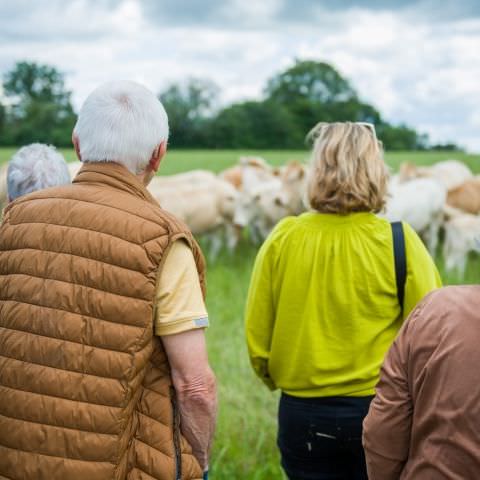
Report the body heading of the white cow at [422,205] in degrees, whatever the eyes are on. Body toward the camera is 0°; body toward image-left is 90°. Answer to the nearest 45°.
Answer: approximately 90°

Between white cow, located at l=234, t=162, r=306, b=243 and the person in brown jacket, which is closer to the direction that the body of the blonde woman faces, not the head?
the white cow

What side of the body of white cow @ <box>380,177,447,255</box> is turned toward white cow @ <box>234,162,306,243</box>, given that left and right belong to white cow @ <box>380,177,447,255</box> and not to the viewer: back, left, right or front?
front

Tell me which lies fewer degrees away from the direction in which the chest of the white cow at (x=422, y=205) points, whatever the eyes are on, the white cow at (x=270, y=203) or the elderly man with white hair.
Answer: the white cow

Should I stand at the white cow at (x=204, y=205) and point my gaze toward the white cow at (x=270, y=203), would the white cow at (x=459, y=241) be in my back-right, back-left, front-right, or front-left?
front-right

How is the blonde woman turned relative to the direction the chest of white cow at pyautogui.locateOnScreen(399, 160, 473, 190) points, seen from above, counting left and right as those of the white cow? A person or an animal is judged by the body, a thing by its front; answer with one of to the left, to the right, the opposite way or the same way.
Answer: to the right

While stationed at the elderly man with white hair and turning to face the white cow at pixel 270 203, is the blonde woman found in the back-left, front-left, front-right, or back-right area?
front-right

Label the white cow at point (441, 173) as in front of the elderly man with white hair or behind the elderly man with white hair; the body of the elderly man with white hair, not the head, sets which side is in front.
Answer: in front

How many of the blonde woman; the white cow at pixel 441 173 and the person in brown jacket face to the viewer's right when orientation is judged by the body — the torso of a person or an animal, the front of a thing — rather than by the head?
0

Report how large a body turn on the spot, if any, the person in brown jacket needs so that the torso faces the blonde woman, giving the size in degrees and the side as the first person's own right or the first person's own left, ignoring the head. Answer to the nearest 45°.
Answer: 0° — they already face them

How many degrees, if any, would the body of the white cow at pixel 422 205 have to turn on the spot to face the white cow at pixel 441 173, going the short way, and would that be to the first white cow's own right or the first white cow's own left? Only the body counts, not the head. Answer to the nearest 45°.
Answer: approximately 90° to the first white cow's own right

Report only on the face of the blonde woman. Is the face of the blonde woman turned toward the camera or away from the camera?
away from the camera

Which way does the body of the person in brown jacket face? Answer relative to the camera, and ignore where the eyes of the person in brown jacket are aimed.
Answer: away from the camera

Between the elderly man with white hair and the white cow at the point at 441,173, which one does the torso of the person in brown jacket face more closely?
the white cow

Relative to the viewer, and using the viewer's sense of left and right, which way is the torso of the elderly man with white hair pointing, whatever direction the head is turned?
facing away from the viewer and to the right of the viewer

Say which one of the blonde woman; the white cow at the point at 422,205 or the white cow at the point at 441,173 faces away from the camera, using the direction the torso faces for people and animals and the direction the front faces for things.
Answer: the blonde woman

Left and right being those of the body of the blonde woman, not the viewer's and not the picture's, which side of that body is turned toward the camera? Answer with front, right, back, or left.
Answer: back

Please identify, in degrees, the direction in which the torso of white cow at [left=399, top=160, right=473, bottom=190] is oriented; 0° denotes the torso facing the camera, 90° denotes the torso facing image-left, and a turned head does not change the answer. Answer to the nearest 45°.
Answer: approximately 90°

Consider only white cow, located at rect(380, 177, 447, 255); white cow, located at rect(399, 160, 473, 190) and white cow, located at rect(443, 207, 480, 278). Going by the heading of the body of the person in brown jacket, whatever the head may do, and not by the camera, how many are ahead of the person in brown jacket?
3
